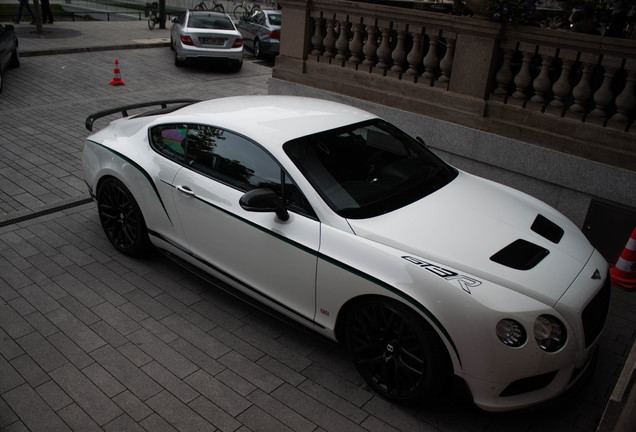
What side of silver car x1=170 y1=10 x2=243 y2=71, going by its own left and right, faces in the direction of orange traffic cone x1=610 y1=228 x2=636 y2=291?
back

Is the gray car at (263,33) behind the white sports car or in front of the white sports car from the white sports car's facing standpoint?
behind

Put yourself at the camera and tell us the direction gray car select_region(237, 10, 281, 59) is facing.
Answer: facing away from the viewer and to the left of the viewer

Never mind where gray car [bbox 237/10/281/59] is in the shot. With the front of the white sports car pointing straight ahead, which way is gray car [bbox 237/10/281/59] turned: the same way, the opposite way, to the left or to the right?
the opposite way

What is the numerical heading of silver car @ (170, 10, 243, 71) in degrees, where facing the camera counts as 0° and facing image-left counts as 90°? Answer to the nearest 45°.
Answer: approximately 180°

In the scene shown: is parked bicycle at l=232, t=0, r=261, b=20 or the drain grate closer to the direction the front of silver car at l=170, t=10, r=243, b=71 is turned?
the parked bicycle

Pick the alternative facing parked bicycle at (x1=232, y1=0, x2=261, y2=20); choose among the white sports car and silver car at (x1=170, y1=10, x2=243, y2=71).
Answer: the silver car

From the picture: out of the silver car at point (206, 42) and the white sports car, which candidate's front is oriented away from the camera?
the silver car

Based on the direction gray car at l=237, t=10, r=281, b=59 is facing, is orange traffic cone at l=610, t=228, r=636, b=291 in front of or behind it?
behind

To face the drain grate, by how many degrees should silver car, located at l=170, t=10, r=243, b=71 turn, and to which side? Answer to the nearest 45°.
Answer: approximately 180°

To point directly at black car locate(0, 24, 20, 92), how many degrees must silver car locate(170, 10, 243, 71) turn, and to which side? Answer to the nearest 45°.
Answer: approximately 90° to its left

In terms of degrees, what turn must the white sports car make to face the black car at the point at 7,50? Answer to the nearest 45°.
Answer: approximately 180°

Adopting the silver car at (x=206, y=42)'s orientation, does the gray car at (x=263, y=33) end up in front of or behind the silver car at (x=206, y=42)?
in front

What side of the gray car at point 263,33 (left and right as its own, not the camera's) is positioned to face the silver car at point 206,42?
left

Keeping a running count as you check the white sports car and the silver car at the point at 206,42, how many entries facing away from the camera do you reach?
1
